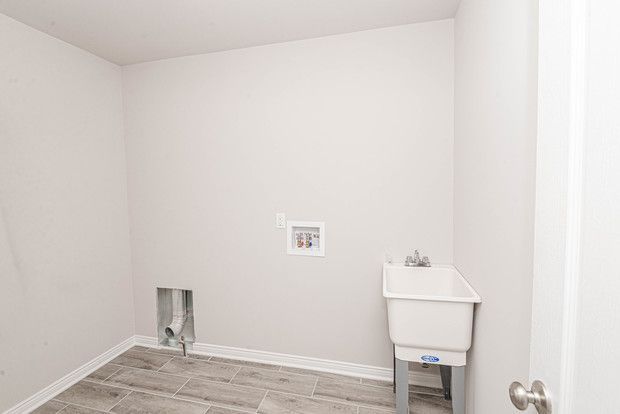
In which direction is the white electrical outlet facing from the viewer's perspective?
toward the camera

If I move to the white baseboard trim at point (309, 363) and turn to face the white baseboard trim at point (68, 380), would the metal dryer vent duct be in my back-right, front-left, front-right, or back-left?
front-right

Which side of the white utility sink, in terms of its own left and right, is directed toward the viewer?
front

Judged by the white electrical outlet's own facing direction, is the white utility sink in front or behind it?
in front

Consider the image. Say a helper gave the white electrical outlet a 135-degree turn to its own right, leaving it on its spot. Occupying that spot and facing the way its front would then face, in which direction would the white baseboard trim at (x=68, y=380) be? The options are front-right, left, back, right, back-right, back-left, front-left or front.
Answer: front-left

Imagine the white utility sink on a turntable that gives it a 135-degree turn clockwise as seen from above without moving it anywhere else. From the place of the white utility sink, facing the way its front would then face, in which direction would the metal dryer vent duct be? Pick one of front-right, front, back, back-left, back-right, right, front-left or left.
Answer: front-left

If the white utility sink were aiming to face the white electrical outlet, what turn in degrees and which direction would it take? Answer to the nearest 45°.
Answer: approximately 90° to its right

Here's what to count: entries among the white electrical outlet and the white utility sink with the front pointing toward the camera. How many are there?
2

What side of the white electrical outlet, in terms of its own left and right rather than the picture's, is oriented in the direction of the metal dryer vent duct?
right
